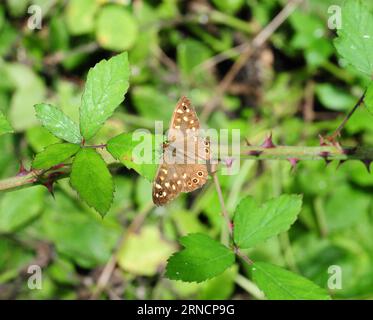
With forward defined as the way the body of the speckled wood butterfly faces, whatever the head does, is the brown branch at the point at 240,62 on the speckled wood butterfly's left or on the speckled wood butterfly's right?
on the speckled wood butterfly's right
